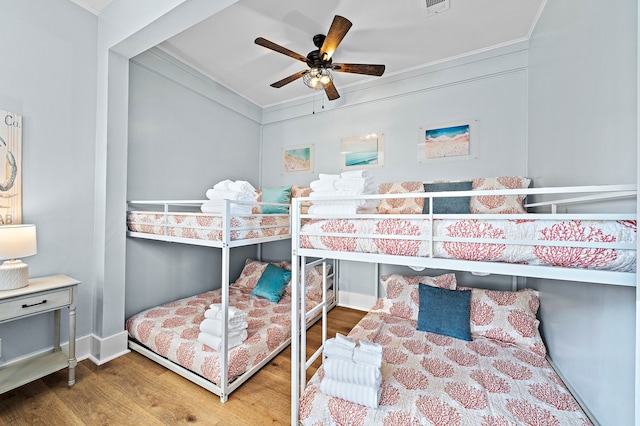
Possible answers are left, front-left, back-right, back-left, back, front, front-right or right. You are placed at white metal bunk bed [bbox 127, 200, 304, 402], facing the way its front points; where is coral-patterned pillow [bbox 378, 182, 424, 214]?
back-left

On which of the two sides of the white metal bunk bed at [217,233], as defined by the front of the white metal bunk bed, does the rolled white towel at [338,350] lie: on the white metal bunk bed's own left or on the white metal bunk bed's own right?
on the white metal bunk bed's own left

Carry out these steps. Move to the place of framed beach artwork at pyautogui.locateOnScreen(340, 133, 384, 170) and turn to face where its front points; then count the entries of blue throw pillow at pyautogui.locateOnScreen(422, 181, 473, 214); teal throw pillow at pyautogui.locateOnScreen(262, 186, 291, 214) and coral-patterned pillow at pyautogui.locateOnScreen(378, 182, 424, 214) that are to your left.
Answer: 2

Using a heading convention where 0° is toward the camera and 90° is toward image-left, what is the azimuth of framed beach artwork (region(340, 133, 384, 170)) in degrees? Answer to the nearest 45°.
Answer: approximately 45°

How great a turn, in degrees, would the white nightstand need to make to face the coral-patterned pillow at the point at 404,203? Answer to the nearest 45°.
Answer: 0° — it already faces it

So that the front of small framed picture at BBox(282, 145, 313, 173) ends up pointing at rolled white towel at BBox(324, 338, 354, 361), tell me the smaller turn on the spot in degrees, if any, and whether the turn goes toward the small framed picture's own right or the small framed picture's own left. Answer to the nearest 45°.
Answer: approximately 45° to the small framed picture's own left

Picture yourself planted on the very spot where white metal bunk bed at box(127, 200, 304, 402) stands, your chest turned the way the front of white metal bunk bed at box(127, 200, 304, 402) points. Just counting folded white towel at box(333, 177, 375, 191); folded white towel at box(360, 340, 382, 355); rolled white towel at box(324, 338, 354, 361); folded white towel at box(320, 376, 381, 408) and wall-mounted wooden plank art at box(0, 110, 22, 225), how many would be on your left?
4

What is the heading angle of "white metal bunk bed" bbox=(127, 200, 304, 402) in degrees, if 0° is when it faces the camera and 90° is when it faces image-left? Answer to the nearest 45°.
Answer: approximately 45°

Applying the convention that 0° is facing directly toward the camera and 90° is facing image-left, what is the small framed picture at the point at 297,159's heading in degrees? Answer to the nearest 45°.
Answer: approximately 45°

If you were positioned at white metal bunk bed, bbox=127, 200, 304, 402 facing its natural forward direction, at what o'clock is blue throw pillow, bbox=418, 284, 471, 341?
The blue throw pillow is roughly at 8 o'clock from the white metal bunk bed.
